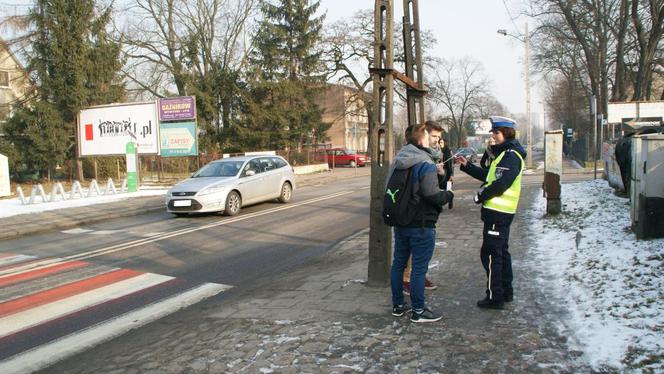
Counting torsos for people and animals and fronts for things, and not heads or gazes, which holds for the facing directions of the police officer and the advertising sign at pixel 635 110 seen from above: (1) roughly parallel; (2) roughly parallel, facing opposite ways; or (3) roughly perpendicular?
roughly perpendicular

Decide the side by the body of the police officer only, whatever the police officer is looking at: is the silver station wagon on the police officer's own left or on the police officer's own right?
on the police officer's own right

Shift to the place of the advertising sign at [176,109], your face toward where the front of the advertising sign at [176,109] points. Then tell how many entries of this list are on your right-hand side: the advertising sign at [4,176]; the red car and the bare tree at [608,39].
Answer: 1

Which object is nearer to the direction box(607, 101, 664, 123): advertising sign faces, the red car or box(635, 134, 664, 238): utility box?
the utility box

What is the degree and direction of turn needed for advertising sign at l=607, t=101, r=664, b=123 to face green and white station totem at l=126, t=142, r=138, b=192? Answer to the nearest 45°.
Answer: approximately 90° to its right

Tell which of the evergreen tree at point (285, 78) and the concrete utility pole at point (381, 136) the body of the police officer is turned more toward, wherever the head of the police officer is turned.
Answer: the concrete utility pole

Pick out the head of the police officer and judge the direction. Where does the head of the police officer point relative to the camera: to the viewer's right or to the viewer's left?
to the viewer's left

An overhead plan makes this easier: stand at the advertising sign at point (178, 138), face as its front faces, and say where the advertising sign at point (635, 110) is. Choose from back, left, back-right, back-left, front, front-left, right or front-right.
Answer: front-left

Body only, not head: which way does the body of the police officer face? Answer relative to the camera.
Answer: to the viewer's left

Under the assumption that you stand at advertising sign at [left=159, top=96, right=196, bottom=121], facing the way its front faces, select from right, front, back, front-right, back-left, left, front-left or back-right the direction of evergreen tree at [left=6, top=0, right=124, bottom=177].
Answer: back-right

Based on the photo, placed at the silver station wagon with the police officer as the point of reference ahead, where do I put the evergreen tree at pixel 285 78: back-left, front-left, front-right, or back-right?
back-left

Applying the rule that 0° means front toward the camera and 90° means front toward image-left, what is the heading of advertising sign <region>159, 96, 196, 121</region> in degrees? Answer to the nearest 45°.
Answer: approximately 0°

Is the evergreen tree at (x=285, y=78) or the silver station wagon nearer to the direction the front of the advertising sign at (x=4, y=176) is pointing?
the silver station wagon
